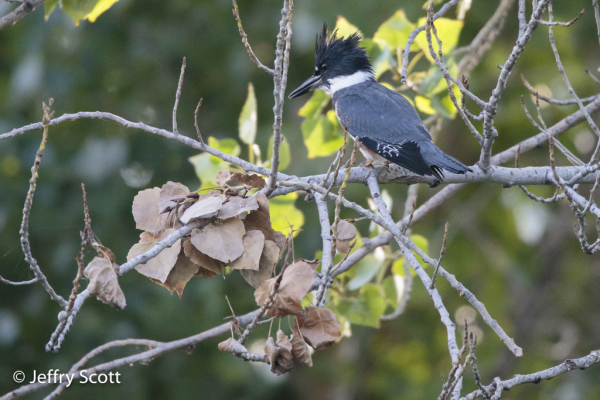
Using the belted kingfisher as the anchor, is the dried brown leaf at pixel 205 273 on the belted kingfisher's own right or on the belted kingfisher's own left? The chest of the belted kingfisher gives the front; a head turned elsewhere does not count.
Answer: on the belted kingfisher's own left

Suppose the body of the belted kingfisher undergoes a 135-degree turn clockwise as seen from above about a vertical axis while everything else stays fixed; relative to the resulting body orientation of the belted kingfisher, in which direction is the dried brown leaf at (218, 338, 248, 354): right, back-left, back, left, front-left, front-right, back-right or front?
back-left

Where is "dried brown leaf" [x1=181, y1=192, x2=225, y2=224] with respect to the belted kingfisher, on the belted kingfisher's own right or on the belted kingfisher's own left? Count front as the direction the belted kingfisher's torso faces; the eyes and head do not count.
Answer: on the belted kingfisher's own left

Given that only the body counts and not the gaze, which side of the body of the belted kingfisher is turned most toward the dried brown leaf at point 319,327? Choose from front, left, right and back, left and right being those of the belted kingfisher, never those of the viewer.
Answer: left

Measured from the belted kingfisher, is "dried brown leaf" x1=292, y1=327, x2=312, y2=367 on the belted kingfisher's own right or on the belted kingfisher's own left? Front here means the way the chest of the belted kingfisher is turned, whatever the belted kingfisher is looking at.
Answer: on the belted kingfisher's own left

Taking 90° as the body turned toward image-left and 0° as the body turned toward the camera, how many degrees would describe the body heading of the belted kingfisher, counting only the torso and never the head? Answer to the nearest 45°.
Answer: approximately 90°

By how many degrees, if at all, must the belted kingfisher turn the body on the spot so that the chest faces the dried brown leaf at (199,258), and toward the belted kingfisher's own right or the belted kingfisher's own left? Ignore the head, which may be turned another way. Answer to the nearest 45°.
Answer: approximately 90° to the belted kingfisher's own left
